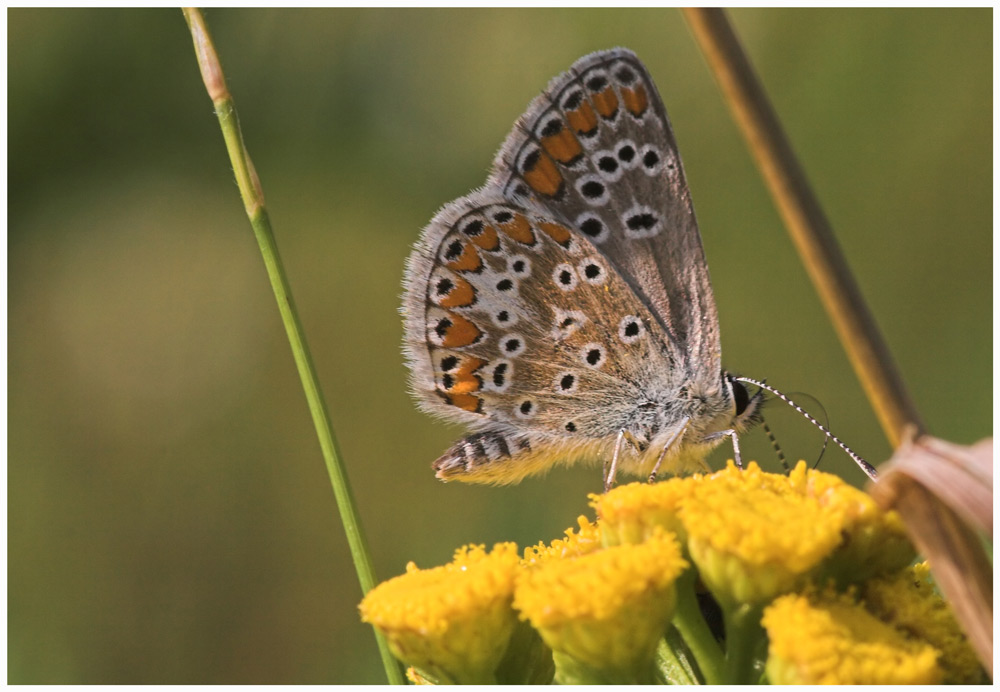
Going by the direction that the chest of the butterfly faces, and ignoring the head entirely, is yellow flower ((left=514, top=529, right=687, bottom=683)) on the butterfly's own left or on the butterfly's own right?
on the butterfly's own right

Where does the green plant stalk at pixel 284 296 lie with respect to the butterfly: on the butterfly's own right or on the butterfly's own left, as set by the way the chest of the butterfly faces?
on the butterfly's own right

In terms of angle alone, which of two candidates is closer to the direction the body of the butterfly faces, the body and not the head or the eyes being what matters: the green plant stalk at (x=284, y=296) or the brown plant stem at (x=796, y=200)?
the brown plant stem

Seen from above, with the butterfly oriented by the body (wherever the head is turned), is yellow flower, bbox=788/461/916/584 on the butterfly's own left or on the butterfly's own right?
on the butterfly's own right

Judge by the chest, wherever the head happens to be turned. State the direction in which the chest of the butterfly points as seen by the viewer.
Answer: to the viewer's right

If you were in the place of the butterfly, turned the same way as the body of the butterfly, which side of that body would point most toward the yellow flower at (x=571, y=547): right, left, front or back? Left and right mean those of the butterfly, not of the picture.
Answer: right
